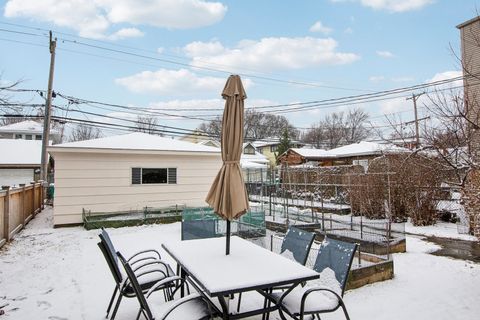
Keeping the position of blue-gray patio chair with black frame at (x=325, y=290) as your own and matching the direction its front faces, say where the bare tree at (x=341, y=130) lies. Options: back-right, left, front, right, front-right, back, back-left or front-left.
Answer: back-right

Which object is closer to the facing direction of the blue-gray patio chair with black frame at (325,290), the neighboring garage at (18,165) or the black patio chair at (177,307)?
the black patio chair

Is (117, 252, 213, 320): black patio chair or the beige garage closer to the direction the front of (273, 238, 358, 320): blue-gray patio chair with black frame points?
the black patio chair

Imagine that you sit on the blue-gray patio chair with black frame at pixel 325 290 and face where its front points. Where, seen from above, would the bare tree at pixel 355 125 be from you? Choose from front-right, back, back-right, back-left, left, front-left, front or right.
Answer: back-right

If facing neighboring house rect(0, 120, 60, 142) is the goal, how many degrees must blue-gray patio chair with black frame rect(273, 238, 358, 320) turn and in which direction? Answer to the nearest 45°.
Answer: approximately 90° to its right

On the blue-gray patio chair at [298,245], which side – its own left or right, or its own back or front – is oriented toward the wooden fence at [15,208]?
right

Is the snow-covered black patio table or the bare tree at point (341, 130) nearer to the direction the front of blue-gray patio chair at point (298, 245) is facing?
the snow-covered black patio table

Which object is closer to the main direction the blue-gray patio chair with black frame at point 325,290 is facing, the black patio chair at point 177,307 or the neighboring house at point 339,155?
the black patio chair

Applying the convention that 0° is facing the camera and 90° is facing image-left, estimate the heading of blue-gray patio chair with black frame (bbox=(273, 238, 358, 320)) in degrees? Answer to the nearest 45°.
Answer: approximately 45°

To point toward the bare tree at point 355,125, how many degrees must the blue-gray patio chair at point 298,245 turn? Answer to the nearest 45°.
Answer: approximately 135° to its right
